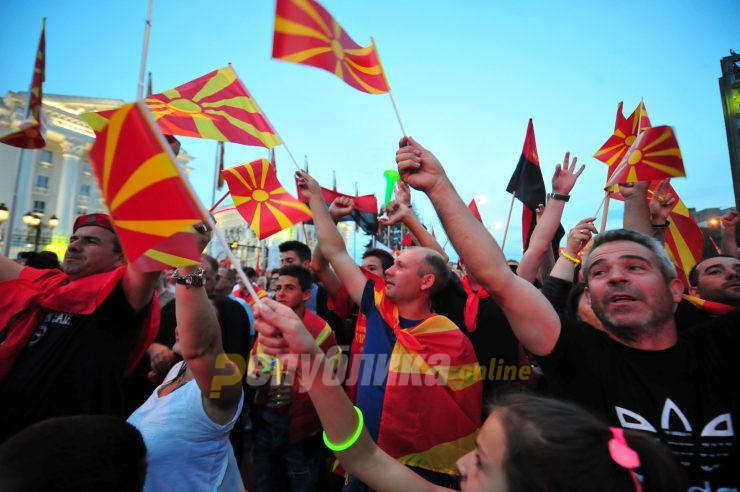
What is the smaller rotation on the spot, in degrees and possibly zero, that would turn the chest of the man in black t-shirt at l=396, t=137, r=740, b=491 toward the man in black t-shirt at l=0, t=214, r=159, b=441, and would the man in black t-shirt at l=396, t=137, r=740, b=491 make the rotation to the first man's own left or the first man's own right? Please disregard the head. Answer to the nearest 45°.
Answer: approximately 90° to the first man's own right

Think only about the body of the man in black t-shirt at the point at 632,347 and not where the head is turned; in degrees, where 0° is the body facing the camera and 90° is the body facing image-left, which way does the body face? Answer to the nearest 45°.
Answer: approximately 0°

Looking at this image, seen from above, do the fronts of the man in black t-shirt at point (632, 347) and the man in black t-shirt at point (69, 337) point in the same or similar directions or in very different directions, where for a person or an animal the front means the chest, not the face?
same or similar directions

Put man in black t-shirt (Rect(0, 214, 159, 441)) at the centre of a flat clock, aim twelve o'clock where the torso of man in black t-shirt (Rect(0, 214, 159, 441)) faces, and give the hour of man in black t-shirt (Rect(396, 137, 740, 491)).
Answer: man in black t-shirt (Rect(396, 137, 740, 491)) is roughly at 9 o'clock from man in black t-shirt (Rect(0, 214, 159, 441)).

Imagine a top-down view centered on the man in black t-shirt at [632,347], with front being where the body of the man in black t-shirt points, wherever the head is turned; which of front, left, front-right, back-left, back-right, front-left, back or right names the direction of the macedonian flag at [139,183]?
front-right

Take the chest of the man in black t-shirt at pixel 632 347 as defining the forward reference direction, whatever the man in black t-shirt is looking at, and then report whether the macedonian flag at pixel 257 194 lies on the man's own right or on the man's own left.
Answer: on the man's own right

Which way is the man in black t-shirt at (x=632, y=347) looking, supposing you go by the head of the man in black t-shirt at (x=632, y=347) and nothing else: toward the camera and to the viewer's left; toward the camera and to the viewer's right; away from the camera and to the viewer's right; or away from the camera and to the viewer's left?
toward the camera and to the viewer's left

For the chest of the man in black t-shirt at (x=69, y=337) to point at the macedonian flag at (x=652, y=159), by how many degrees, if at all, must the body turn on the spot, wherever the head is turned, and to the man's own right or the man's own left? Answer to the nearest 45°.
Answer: approximately 135° to the man's own left

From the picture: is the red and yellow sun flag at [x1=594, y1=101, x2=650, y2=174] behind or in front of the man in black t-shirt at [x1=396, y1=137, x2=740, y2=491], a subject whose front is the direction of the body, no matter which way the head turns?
behind

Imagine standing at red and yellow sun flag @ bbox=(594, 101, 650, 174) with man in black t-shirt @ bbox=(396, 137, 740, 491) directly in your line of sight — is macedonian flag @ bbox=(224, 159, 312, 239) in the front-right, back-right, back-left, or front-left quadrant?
front-right

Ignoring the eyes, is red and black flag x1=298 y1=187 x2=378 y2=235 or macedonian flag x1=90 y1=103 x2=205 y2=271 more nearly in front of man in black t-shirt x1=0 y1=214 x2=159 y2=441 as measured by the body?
the macedonian flag

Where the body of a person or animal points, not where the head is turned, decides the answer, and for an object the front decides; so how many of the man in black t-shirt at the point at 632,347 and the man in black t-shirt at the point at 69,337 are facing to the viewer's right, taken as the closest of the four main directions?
0

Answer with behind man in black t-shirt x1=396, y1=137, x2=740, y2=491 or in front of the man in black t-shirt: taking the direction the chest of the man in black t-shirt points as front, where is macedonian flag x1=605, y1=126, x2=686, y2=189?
behind
